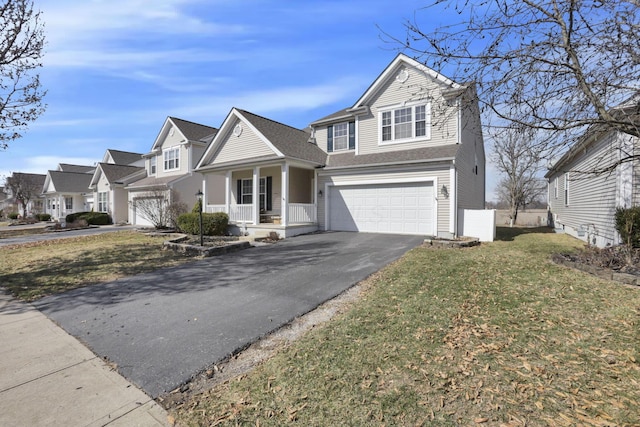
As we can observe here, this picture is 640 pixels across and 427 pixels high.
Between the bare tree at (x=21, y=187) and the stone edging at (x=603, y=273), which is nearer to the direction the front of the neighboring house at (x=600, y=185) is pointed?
the stone edging

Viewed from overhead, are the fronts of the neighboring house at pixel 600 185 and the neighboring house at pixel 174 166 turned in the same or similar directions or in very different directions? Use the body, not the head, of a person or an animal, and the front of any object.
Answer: same or similar directions

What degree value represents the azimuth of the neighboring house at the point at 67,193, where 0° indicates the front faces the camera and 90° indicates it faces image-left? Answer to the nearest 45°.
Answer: approximately 45°

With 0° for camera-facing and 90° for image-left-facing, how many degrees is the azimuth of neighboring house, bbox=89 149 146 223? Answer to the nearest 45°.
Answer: approximately 45°

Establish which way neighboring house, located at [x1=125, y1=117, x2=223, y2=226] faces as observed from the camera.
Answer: facing the viewer and to the left of the viewer

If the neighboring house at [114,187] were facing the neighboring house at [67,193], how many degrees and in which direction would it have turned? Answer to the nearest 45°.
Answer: approximately 135° to its right

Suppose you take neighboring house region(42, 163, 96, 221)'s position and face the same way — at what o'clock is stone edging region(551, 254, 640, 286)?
The stone edging is roughly at 10 o'clock from the neighboring house.

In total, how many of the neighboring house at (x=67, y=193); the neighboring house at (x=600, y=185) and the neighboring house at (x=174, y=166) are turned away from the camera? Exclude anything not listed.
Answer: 0

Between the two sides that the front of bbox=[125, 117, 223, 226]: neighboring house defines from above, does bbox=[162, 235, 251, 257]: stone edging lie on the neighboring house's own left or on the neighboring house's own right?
on the neighboring house's own left

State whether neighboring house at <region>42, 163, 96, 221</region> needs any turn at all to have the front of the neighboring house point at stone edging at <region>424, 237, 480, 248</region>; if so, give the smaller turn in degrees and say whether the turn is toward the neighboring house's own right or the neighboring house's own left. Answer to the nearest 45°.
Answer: approximately 45° to the neighboring house's own left

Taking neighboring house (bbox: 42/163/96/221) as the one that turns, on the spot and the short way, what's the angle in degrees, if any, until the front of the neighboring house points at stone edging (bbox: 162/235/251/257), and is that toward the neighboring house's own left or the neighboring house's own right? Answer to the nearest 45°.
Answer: approximately 45° to the neighboring house's own left

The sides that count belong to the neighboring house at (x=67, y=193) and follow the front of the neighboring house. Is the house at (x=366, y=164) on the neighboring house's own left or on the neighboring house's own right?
on the neighboring house's own left

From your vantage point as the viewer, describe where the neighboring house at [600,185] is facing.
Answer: facing the viewer
